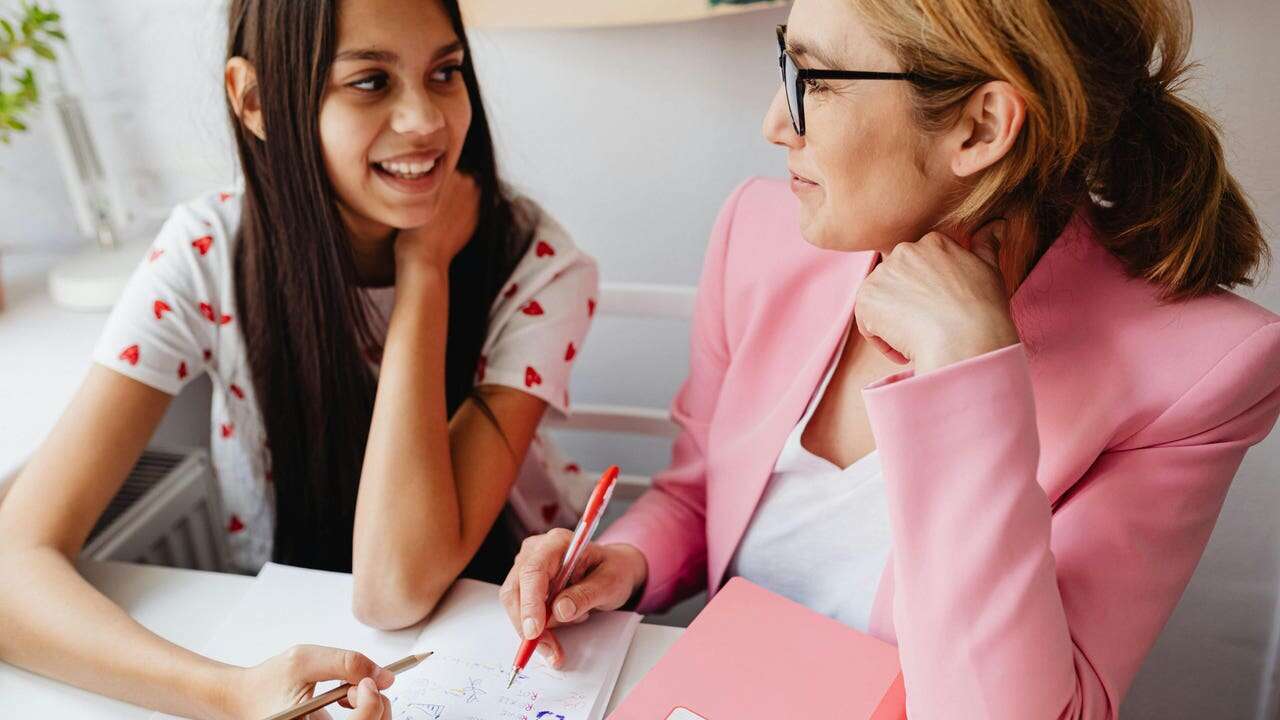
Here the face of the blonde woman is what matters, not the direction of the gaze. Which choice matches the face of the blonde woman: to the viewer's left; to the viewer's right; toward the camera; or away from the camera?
to the viewer's left

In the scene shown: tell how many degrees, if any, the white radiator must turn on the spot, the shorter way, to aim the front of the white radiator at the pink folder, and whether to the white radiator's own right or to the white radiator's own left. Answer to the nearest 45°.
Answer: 0° — it already faces it

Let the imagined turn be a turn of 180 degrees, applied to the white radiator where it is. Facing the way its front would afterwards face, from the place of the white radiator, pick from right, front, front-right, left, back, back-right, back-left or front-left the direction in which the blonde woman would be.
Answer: back

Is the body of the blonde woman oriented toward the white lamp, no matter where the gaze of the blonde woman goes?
no

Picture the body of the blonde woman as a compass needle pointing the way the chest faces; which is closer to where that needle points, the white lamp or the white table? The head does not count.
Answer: the white table

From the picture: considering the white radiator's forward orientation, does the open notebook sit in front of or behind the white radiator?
in front

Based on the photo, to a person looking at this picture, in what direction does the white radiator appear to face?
facing the viewer and to the right of the viewer

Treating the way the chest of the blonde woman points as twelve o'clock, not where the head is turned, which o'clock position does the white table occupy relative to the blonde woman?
The white table is roughly at 1 o'clock from the blonde woman.

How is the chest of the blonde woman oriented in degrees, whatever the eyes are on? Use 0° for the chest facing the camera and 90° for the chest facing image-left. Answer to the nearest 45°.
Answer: approximately 45°
